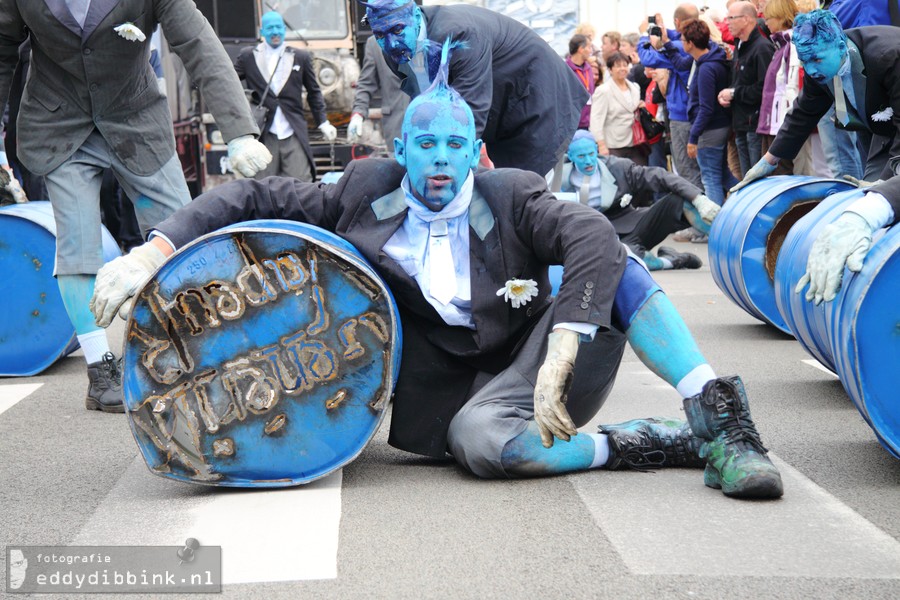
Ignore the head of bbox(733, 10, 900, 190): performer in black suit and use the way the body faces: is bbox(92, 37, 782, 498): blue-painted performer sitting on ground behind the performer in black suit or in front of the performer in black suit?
in front

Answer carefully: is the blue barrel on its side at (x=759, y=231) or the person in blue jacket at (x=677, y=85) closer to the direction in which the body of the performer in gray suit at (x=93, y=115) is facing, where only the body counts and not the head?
the blue barrel on its side

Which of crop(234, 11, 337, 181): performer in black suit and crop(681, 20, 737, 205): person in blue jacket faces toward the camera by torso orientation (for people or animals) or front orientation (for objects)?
the performer in black suit

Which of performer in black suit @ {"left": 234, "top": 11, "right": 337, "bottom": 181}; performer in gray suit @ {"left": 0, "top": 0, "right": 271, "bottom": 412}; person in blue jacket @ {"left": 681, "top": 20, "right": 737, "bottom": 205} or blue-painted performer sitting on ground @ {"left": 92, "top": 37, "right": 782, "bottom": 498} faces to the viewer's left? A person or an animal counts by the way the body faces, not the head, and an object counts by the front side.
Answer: the person in blue jacket

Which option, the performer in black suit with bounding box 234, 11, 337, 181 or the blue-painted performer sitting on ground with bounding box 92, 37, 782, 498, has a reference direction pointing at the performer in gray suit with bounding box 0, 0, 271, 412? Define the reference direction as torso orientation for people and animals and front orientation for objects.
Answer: the performer in black suit

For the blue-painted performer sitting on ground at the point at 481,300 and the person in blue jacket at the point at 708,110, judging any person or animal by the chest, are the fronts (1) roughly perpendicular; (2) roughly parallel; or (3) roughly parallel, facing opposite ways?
roughly perpendicular

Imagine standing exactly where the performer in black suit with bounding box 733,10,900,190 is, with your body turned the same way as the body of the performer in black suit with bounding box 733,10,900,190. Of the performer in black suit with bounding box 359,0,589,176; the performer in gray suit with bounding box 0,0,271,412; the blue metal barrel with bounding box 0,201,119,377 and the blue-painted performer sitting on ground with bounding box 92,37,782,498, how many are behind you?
0

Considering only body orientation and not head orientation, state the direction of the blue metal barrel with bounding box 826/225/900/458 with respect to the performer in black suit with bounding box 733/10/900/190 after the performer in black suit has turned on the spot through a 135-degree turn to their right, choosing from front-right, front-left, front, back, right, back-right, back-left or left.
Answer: back

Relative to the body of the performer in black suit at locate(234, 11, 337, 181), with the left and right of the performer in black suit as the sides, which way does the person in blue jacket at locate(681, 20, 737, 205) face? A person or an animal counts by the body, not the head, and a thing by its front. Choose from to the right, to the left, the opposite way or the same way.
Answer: to the right

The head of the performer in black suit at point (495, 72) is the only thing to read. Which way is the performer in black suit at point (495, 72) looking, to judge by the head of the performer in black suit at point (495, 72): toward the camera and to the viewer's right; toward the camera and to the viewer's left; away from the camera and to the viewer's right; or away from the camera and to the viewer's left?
toward the camera and to the viewer's left

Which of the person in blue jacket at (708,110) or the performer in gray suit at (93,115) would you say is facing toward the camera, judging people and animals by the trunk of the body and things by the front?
the performer in gray suit

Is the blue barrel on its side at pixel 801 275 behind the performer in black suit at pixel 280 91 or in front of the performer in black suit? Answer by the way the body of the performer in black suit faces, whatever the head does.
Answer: in front

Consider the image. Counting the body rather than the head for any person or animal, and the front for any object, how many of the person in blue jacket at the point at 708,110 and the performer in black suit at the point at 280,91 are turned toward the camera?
1

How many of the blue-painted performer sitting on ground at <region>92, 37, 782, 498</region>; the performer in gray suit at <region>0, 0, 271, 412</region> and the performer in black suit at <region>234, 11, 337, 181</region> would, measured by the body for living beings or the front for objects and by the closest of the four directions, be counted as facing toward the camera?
3

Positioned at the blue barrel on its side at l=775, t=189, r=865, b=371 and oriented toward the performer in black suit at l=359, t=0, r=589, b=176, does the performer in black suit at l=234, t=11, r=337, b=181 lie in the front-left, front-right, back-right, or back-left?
front-right

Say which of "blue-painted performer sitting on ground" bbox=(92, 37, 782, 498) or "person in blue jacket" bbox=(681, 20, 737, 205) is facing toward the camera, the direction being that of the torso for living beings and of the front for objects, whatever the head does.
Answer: the blue-painted performer sitting on ground

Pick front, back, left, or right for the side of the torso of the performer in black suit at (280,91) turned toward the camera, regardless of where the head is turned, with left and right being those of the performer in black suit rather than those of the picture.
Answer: front

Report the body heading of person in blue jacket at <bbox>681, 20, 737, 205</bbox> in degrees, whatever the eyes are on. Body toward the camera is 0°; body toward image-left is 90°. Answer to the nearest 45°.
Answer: approximately 90°

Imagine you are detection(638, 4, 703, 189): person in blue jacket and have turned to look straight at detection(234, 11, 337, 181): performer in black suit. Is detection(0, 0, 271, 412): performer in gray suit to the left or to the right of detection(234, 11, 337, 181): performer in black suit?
left

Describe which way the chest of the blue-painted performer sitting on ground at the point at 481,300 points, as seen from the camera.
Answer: toward the camera
